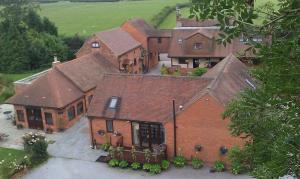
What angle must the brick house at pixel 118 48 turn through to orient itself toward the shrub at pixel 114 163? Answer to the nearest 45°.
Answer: approximately 45° to its right

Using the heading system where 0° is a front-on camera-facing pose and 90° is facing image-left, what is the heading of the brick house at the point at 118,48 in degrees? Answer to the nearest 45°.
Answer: approximately 315°

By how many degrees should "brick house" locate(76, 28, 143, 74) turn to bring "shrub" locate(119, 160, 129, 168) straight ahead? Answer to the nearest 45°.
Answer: approximately 45° to its right

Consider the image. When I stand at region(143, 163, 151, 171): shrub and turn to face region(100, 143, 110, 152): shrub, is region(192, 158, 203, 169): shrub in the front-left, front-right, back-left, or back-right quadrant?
back-right

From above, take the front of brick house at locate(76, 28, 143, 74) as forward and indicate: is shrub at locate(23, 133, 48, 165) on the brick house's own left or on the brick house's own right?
on the brick house's own right

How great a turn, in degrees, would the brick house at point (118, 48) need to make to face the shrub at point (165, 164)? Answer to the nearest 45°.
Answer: approximately 45° to its right

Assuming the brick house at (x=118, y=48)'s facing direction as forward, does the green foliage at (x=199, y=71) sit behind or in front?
in front
